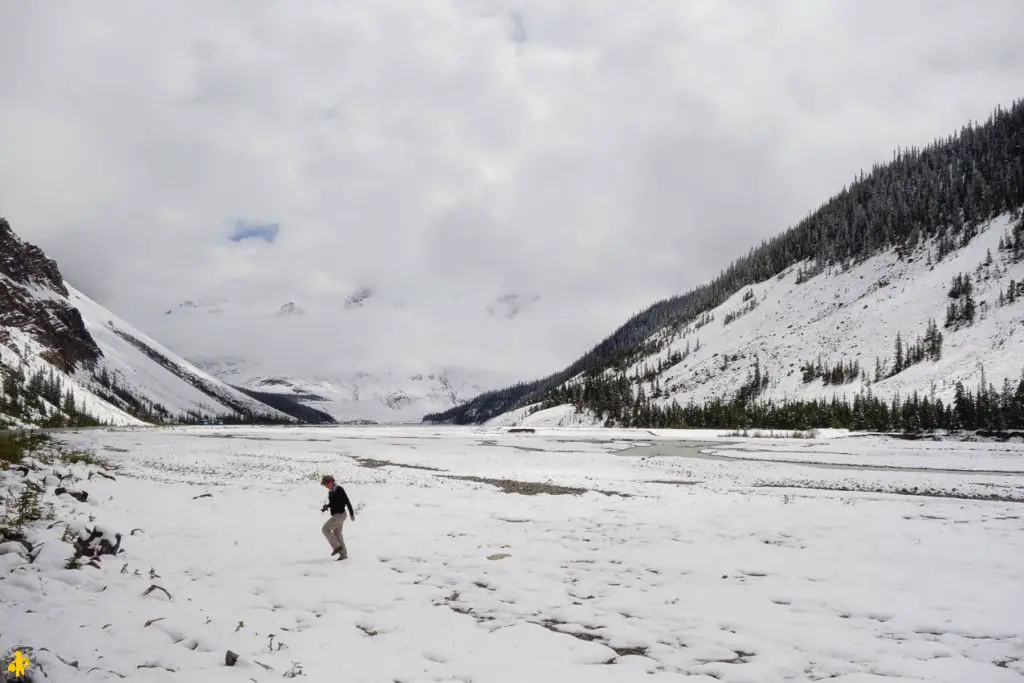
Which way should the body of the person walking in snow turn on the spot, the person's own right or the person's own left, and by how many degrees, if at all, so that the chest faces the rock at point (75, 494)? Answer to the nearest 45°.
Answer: approximately 45° to the person's own right

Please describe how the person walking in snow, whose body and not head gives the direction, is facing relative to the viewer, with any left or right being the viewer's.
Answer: facing to the left of the viewer

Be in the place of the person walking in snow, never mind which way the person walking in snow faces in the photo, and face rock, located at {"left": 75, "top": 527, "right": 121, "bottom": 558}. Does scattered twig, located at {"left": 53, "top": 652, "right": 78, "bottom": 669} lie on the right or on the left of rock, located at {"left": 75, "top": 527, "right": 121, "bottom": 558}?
left

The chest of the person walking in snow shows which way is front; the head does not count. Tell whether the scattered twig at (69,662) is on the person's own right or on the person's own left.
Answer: on the person's own left

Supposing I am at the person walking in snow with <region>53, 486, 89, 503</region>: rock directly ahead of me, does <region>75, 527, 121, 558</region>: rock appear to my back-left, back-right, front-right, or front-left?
front-left

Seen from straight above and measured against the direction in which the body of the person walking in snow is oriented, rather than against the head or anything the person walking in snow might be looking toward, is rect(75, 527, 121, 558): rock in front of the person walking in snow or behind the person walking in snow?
in front

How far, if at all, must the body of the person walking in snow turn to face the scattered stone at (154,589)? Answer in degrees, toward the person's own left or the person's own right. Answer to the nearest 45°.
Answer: approximately 45° to the person's own left

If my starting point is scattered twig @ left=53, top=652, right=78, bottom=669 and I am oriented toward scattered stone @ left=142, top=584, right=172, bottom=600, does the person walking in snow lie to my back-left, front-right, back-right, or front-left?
front-right
